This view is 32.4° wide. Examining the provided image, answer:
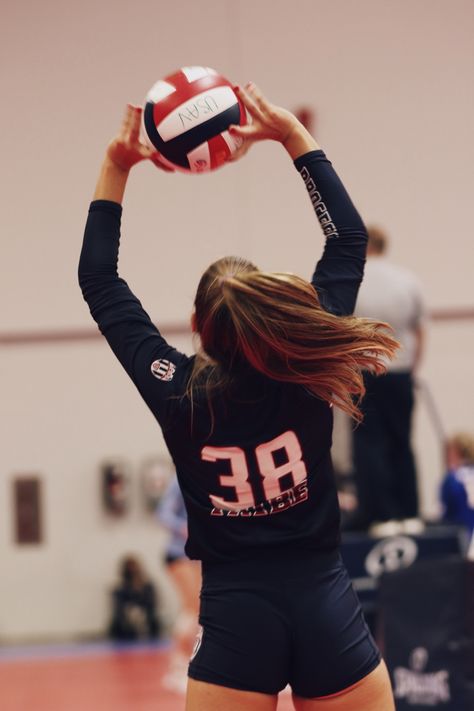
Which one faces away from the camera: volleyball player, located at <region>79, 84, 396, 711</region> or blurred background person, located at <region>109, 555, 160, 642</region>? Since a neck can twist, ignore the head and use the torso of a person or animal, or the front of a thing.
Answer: the volleyball player

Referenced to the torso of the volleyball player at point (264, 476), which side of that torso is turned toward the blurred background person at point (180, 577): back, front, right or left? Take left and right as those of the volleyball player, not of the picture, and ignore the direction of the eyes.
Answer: front

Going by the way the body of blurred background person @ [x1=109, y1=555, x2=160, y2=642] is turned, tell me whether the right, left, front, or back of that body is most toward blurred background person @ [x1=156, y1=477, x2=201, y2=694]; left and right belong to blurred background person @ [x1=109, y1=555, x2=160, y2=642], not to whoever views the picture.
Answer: front

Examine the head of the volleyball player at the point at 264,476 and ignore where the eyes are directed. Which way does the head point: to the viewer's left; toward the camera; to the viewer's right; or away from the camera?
away from the camera

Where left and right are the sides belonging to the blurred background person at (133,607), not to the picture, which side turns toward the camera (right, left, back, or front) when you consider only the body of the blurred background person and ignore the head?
front

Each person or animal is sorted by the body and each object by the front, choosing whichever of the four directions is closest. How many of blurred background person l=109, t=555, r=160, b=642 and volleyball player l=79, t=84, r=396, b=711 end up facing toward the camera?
1

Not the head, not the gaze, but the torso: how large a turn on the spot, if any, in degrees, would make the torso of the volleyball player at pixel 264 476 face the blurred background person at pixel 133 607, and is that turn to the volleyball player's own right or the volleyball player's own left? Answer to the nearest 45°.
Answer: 0° — they already face them

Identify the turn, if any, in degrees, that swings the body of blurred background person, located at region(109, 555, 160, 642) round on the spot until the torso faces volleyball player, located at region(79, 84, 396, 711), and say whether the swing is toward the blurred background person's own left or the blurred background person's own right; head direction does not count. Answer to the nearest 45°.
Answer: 0° — they already face them

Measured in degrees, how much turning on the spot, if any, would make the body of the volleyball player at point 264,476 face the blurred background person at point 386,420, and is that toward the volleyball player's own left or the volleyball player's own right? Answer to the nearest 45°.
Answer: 0° — they already face them

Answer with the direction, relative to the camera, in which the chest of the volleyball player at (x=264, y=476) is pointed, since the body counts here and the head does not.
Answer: away from the camera

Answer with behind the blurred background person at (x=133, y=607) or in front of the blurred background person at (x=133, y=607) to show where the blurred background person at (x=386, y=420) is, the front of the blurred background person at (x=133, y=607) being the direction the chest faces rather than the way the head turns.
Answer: in front

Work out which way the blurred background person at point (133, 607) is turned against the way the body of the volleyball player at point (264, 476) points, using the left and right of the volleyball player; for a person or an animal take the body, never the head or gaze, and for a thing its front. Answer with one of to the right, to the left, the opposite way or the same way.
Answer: the opposite way
